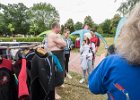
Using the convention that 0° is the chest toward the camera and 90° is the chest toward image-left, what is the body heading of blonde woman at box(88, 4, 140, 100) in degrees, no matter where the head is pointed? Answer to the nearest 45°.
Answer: approximately 180°
